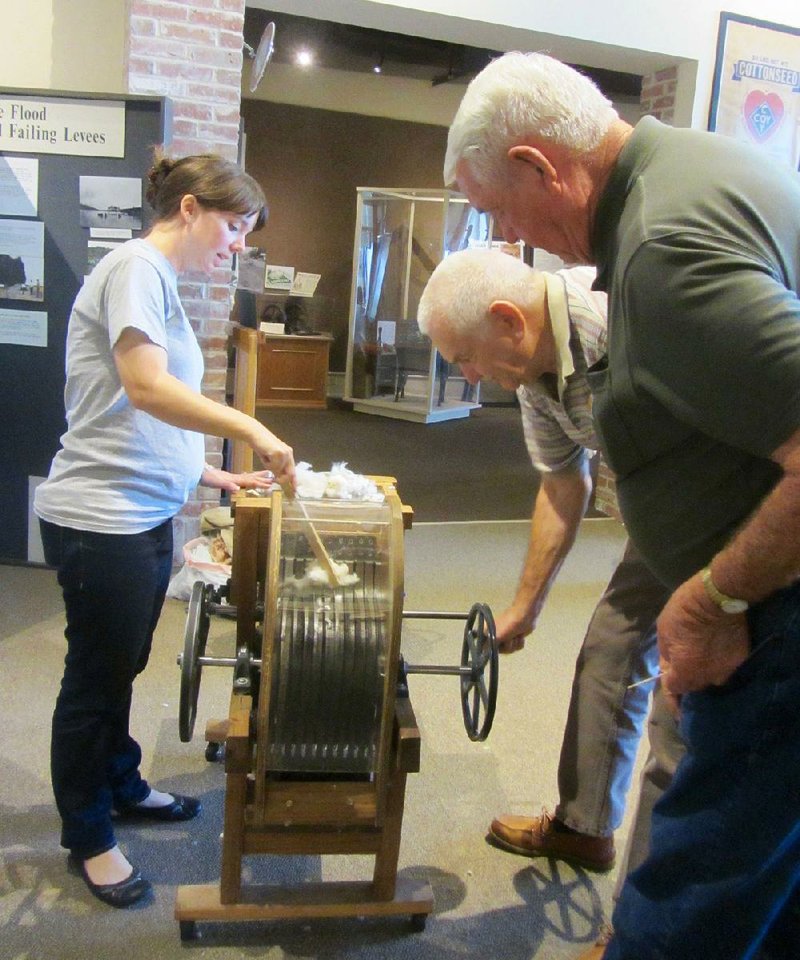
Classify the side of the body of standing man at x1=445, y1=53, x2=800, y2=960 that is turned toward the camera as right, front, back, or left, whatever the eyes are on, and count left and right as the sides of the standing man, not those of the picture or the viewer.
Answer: left

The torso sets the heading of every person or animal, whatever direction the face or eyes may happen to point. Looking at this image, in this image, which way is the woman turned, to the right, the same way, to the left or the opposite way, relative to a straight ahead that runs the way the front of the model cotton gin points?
to the left

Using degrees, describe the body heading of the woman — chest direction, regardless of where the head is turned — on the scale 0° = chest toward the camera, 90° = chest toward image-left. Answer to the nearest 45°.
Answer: approximately 270°

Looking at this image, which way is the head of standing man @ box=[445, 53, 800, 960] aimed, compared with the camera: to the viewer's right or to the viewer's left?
to the viewer's left

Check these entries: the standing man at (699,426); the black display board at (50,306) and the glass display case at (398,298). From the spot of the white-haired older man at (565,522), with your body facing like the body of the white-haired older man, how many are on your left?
1

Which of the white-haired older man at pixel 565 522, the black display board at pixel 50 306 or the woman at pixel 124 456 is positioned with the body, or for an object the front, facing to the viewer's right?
the woman

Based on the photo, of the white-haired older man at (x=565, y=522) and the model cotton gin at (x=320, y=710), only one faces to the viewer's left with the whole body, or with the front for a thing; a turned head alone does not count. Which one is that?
the white-haired older man

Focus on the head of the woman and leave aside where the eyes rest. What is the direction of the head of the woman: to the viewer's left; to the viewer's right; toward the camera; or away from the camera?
to the viewer's right

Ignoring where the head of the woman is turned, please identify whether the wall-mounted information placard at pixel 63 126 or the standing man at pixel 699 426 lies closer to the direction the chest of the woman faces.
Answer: the standing man

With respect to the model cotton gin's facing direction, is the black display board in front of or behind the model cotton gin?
behind

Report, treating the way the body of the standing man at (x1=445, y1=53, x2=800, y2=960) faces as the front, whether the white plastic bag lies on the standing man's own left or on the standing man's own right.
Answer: on the standing man's own right
